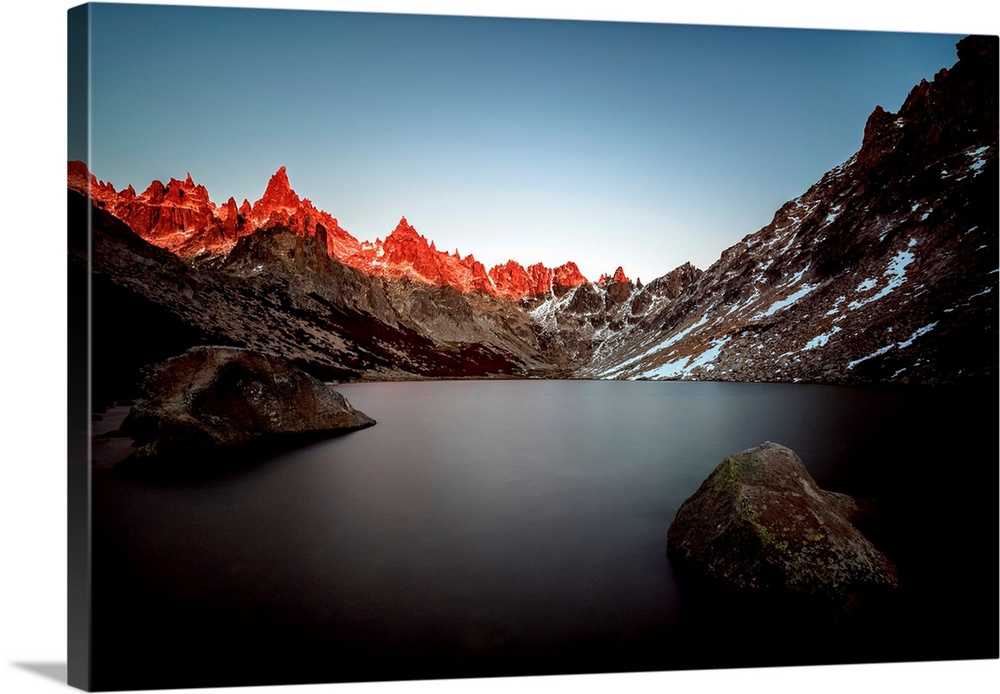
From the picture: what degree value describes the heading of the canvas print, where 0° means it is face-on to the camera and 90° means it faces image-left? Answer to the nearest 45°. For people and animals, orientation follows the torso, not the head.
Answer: approximately 315°
